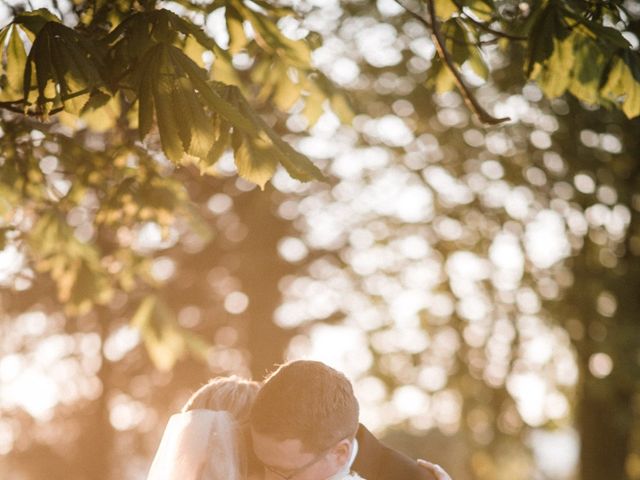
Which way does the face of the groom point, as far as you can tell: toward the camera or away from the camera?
toward the camera

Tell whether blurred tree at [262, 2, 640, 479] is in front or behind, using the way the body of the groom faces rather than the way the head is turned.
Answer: behind

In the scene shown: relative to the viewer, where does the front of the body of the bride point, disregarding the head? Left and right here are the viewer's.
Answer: facing away from the viewer and to the right of the viewer

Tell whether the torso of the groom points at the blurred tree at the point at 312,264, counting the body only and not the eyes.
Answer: no

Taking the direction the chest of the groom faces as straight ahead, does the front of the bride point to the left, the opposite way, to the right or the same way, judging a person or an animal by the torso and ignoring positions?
the opposite way

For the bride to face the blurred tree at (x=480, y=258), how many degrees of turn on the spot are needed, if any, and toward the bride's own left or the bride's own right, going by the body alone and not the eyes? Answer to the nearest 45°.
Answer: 0° — they already face it

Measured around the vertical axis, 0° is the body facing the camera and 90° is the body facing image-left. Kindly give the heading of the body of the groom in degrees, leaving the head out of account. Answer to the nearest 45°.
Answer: approximately 45°

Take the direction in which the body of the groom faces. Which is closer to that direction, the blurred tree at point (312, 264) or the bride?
the bride

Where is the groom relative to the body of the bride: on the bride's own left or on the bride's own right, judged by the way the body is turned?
on the bride's own right

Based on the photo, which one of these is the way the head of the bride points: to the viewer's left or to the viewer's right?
to the viewer's right

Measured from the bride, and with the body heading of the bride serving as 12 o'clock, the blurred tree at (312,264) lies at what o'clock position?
The blurred tree is roughly at 11 o'clock from the bride.
